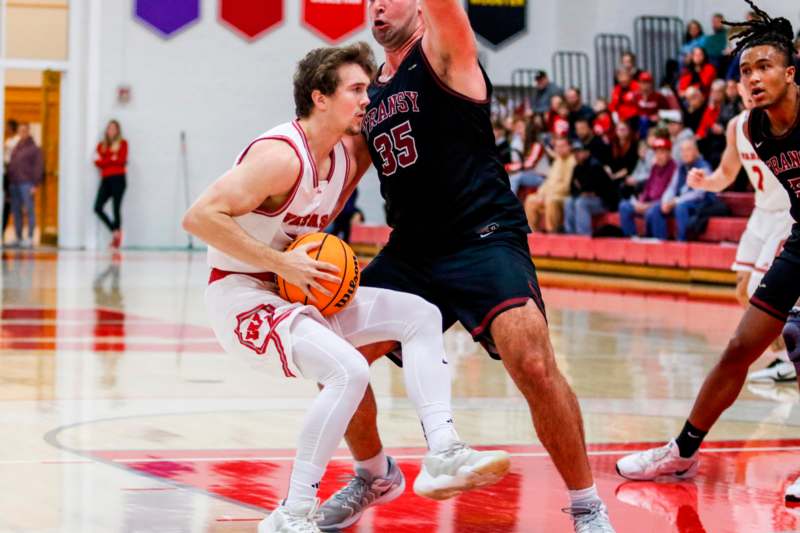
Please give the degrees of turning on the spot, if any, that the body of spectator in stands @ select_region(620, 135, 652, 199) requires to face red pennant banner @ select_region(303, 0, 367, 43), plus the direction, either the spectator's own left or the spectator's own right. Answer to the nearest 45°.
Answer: approximately 90° to the spectator's own right

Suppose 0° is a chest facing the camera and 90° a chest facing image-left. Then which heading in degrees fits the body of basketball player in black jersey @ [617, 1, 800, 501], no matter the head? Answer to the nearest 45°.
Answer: approximately 45°

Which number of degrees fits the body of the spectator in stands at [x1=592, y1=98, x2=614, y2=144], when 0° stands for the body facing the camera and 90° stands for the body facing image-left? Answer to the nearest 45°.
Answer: approximately 45°

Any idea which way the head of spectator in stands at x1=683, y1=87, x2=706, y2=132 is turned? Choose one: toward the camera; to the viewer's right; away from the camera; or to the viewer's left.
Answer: toward the camera

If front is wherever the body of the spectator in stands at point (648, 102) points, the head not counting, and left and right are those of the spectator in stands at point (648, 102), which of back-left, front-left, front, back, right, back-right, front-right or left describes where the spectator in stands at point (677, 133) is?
front-left

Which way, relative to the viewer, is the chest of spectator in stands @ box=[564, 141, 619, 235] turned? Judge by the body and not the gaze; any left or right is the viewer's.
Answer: facing the viewer and to the left of the viewer

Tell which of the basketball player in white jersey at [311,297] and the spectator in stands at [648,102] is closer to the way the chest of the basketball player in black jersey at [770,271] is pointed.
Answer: the basketball player in white jersey

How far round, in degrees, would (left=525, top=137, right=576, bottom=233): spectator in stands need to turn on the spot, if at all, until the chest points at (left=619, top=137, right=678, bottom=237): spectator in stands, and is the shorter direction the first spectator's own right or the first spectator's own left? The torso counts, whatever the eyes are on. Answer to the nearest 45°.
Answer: approximately 90° to the first spectator's own left

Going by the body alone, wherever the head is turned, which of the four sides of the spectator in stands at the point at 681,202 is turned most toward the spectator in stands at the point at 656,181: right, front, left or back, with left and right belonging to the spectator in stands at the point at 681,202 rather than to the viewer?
right

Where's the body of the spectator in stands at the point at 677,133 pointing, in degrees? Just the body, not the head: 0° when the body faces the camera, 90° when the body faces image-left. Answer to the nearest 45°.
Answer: approximately 45°

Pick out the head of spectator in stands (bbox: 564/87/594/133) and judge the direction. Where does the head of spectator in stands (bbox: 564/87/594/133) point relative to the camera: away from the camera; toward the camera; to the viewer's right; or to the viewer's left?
toward the camera

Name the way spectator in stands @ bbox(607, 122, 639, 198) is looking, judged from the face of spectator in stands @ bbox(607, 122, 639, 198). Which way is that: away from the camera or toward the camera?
toward the camera

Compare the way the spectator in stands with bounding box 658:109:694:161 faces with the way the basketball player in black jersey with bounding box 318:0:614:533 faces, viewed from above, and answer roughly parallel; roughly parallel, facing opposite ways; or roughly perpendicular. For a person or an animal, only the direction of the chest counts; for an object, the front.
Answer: roughly parallel

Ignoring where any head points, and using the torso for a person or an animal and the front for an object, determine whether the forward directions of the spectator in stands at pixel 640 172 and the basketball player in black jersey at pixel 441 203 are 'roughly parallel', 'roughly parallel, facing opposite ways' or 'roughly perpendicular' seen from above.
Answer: roughly parallel

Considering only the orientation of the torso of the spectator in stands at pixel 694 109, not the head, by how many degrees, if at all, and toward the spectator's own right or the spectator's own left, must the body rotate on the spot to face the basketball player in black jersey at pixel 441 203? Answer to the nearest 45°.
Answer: approximately 45° to the spectator's own left
